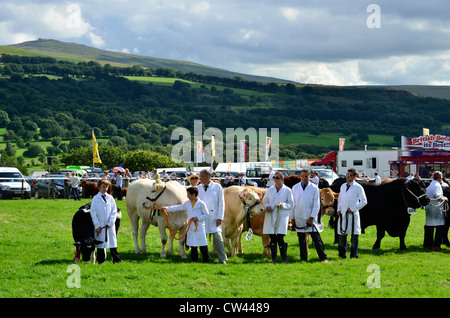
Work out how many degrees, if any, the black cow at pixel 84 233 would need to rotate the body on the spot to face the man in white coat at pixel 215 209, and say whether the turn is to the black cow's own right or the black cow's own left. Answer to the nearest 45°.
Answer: approximately 135° to the black cow's own left

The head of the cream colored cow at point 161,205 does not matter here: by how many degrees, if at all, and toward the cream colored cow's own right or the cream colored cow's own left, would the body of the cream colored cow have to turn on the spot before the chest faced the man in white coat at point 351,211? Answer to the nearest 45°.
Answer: approximately 45° to the cream colored cow's own left

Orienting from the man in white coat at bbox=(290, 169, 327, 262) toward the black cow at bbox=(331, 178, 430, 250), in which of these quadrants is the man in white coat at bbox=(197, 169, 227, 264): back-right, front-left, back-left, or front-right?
back-left

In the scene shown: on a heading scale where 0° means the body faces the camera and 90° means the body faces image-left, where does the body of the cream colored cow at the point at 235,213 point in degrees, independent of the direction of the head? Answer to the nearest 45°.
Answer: approximately 315°

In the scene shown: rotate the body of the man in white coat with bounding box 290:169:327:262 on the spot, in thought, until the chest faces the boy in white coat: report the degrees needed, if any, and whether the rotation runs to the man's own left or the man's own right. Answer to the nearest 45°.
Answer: approximately 45° to the man's own right

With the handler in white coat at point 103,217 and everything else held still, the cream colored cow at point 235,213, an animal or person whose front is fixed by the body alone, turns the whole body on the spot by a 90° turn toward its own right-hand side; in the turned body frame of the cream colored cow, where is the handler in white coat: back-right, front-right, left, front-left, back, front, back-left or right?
front

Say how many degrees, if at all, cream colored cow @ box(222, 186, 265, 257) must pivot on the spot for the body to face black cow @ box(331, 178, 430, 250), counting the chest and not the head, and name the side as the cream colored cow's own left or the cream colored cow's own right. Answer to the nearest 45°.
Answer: approximately 90° to the cream colored cow's own left

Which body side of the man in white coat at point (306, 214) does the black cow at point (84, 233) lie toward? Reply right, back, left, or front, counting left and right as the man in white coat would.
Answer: right

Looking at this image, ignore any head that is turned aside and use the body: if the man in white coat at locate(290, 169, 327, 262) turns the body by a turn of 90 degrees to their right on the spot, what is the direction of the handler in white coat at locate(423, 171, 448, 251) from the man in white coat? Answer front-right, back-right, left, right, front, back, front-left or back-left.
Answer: back-right

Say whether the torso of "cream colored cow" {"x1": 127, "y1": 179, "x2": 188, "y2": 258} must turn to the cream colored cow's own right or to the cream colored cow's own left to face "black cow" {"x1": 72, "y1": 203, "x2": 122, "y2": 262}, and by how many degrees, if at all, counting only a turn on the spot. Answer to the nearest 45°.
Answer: approximately 90° to the cream colored cow's own right

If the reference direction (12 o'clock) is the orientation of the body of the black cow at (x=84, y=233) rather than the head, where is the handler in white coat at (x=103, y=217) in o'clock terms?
The handler in white coat is roughly at 9 o'clock from the black cow.
